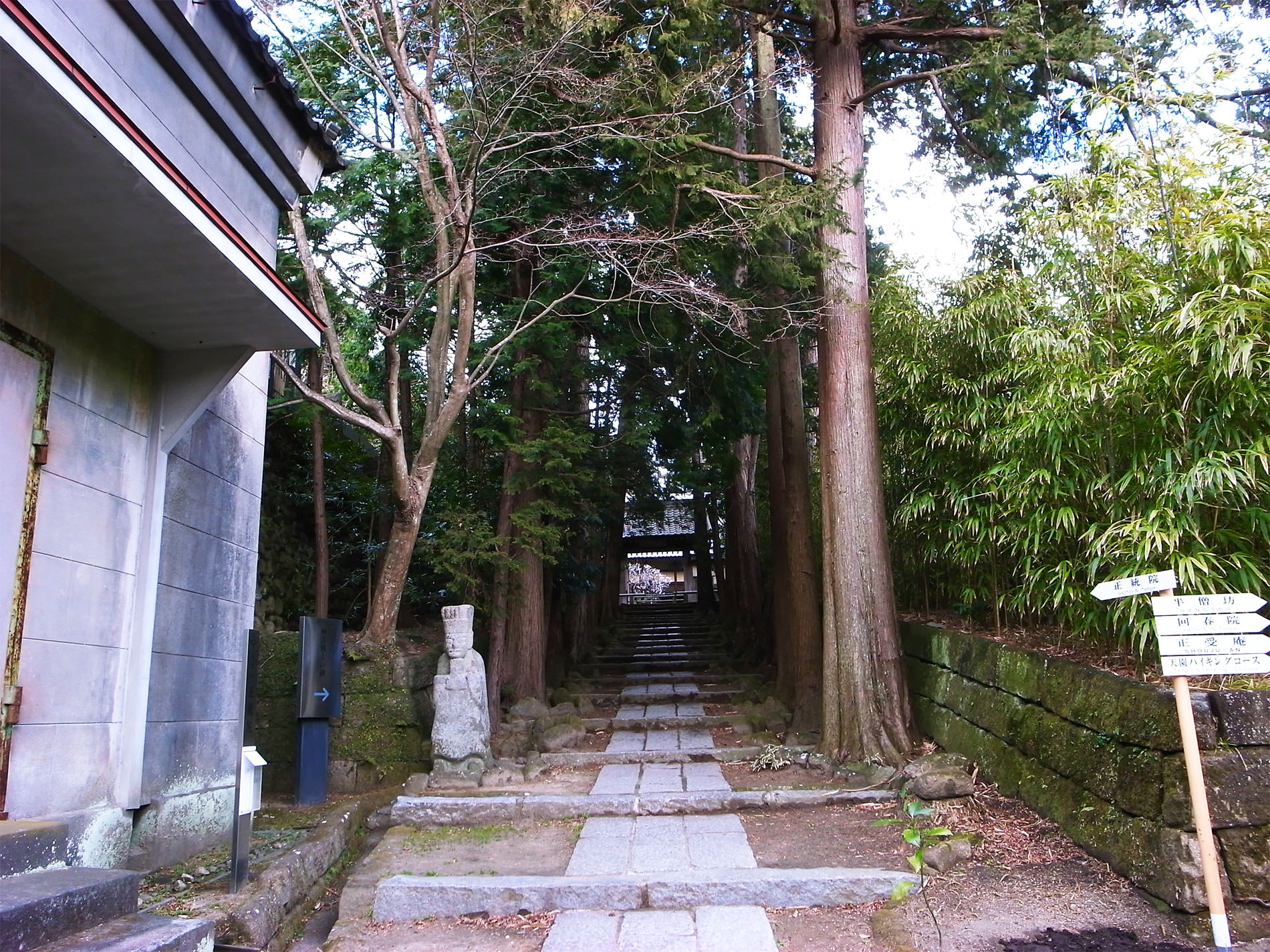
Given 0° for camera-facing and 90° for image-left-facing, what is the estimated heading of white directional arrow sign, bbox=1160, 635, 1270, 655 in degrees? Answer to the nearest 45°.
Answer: approximately 0°

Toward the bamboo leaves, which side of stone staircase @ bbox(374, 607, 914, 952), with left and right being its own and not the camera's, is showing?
left

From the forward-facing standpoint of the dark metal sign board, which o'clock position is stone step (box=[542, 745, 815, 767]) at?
The stone step is roughly at 9 o'clock from the dark metal sign board.

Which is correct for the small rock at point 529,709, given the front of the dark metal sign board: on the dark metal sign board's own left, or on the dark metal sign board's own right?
on the dark metal sign board's own left

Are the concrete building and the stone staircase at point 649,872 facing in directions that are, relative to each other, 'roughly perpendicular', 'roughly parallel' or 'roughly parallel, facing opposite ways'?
roughly perpendicular
